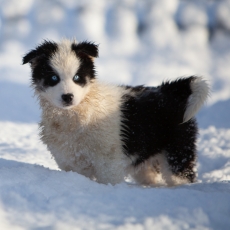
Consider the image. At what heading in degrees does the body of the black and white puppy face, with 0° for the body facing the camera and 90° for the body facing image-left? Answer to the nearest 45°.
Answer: approximately 90°
